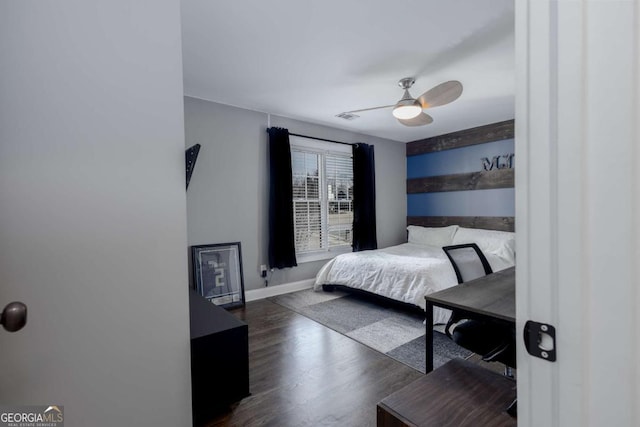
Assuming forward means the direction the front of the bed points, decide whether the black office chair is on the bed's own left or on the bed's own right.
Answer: on the bed's own left

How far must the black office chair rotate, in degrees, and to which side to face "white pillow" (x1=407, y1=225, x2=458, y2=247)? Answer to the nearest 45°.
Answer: approximately 135° to its left

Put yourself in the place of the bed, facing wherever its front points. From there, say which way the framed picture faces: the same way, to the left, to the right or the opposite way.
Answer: to the left

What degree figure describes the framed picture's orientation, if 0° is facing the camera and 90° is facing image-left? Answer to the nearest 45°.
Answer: approximately 0°

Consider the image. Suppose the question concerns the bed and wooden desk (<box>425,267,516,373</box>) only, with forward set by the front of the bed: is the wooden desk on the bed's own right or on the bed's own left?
on the bed's own left

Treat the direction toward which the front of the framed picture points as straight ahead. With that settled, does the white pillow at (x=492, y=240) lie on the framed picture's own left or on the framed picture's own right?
on the framed picture's own left

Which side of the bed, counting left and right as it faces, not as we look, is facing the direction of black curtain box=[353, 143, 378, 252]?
right
